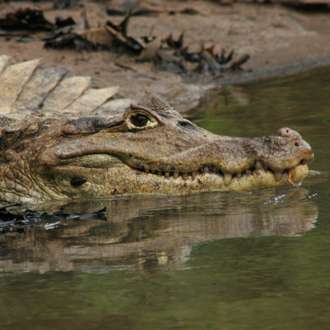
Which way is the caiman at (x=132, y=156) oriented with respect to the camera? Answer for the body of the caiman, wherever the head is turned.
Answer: to the viewer's right
